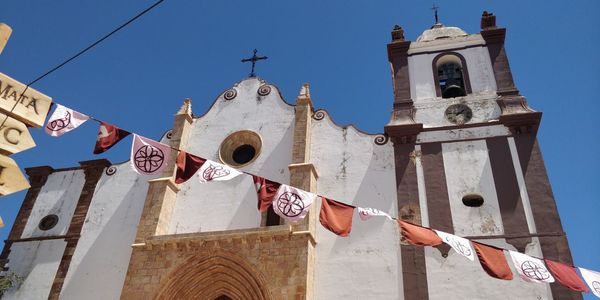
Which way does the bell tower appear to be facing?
toward the camera

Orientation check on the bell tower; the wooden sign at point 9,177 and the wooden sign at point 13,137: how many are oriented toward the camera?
3

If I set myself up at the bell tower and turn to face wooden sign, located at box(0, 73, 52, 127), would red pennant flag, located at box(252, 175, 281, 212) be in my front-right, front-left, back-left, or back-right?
front-right

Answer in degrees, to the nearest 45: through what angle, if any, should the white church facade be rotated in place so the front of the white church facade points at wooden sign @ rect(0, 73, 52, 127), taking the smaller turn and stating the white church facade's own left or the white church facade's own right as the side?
approximately 45° to the white church facade's own right

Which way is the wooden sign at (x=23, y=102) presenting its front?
toward the camera

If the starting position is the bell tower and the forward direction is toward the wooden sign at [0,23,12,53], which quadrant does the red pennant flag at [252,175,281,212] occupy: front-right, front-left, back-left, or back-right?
front-right

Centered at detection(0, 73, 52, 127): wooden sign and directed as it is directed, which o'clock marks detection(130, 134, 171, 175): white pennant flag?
The white pennant flag is roughly at 7 o'clock from the wooden sign.

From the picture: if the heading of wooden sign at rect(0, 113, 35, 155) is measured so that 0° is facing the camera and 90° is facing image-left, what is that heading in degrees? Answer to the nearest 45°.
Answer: approximately 0°

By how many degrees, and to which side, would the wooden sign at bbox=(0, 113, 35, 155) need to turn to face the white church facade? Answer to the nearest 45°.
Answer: approximately 135° to its left

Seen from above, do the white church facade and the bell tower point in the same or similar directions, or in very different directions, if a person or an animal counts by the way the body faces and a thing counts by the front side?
same or similar directions

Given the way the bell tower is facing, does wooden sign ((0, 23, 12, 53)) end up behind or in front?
in front

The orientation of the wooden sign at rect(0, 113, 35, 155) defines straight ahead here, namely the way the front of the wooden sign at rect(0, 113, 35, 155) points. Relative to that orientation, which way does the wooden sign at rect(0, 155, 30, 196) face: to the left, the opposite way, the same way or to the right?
the same way

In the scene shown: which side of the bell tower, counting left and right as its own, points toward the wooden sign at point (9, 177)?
front

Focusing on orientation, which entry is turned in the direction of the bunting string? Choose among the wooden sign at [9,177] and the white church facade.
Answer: the white church facade

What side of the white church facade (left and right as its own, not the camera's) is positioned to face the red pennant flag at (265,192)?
front

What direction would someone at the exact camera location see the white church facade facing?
facing the viewer
